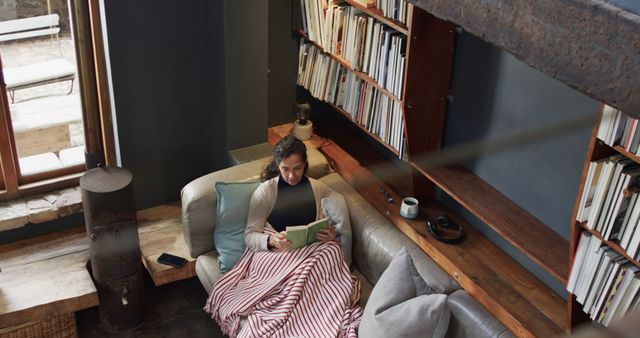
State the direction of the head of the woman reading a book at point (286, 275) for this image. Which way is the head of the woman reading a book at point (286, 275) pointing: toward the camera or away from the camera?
toward the camera

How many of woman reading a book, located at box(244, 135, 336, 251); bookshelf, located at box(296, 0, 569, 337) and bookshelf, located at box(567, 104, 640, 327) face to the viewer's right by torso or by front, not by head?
0

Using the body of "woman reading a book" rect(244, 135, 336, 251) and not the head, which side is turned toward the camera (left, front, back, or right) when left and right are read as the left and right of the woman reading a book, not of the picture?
front

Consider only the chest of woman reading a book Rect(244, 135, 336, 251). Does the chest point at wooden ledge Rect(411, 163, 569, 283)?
no

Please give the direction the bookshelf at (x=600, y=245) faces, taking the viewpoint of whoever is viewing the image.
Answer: facing the viewer and to the left of the viewer

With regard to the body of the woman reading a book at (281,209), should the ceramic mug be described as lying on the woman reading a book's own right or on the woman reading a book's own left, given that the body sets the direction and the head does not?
on the woman reading a book's own left

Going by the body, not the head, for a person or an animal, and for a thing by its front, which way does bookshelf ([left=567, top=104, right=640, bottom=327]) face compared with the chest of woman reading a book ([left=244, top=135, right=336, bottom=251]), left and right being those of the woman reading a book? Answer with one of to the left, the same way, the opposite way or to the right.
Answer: to the right

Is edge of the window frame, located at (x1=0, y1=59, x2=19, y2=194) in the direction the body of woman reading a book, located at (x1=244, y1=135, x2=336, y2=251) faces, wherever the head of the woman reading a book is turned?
no

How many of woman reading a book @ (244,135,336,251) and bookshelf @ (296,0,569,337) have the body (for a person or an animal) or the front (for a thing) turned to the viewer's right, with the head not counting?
0

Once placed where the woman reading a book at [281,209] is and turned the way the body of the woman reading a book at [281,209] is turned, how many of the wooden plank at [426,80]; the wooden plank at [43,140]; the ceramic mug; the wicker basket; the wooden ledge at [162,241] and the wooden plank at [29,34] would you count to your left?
2

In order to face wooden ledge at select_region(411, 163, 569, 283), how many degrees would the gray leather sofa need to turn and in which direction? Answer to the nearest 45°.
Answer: approximately 180°

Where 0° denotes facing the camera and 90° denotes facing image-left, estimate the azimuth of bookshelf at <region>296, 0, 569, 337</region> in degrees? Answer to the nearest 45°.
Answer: approximately 45°

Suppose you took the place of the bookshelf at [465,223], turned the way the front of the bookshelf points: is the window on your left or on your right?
on your right

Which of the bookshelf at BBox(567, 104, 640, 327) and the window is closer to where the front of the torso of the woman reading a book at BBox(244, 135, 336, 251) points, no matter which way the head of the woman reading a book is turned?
the bookshelf

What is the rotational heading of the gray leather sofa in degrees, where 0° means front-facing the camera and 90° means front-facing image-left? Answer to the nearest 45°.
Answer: approximately 45°

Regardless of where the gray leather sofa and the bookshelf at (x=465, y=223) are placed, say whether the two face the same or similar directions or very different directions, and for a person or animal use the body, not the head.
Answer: same or similar directions

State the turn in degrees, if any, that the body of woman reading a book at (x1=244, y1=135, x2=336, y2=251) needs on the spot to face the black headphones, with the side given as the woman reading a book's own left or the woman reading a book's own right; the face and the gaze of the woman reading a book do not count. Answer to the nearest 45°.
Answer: approximately 90° to the woman reading a book's own left
